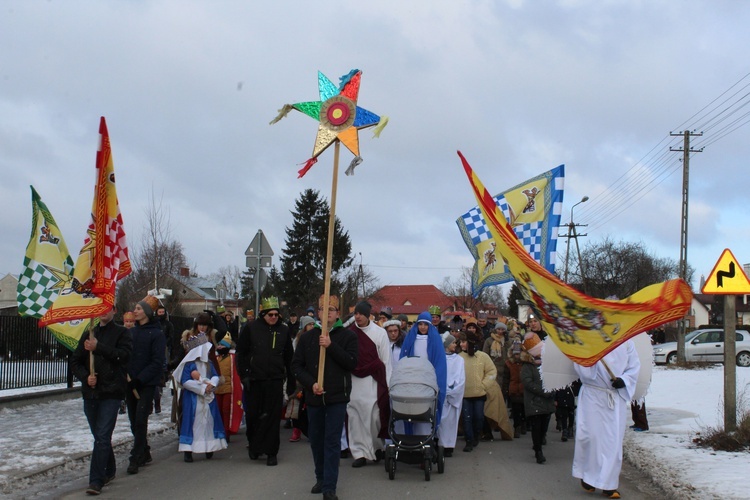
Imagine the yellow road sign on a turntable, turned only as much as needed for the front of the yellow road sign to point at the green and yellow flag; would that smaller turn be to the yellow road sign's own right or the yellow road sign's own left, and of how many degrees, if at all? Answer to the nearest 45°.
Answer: approximately 90° to the yellow road sign's own right

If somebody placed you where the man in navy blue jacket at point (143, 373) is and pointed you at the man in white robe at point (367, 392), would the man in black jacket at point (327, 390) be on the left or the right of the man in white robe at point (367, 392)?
right

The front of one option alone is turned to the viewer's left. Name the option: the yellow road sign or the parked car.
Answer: the parked car

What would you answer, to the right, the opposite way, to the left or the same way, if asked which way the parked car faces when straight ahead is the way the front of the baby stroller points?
to the right

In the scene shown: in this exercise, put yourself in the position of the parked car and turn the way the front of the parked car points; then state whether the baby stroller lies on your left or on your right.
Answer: on your left

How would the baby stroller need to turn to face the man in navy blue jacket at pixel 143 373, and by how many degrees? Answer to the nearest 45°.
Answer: approximately 90° to its right

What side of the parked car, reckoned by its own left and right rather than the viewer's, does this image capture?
left

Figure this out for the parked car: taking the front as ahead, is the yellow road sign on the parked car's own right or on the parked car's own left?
on the parked car's own left

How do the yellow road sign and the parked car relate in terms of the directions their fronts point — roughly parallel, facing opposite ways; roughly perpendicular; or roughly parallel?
roughly perpendicular

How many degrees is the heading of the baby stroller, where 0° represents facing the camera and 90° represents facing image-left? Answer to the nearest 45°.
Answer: approximately 0°

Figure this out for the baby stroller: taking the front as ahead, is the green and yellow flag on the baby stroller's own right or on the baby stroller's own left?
on the baby stroller's own right
